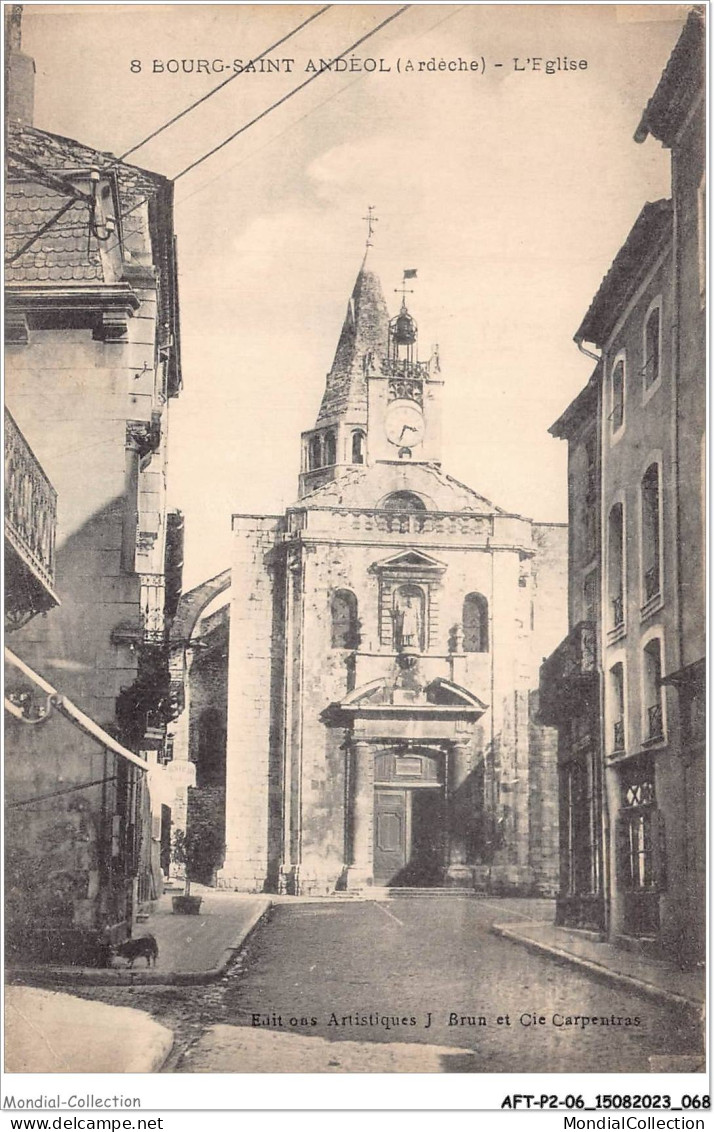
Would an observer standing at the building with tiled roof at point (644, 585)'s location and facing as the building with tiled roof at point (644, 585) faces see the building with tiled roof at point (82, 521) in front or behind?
in front

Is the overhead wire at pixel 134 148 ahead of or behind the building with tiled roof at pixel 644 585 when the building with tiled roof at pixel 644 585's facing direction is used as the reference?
ahead

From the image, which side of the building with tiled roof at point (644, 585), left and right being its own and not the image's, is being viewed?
left

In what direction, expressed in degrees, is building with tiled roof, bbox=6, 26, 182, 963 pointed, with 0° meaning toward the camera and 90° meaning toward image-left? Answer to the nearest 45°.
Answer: approximately 270°

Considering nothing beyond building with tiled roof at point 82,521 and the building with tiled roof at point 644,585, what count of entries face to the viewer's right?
1

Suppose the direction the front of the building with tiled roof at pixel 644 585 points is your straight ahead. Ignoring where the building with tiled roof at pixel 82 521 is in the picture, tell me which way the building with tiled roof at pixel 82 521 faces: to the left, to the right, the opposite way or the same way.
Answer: the opposite way

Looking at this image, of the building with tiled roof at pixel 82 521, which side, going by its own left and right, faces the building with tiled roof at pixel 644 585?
front
